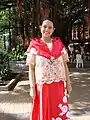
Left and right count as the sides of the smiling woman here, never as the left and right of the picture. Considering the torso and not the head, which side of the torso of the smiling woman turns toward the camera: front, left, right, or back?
front
